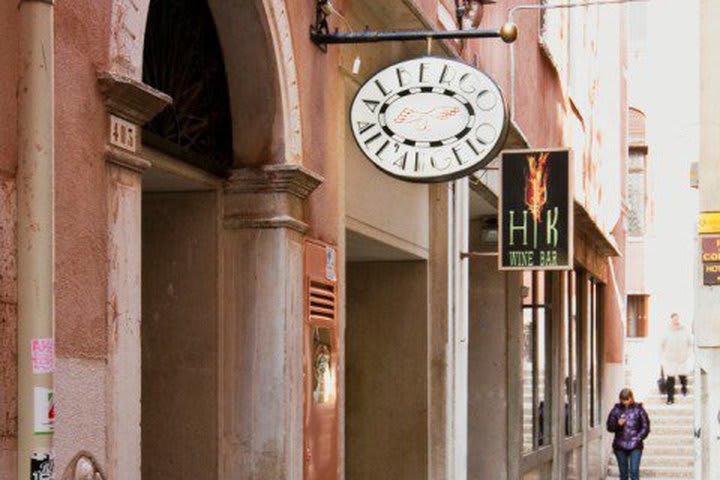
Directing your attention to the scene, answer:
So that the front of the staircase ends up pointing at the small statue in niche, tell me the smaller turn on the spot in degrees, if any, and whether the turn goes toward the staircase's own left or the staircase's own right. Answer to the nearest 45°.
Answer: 0° — it already faces it

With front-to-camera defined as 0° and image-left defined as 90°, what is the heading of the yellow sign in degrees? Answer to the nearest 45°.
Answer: approximately 0°

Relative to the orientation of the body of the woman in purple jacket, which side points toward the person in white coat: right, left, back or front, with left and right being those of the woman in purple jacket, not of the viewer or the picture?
back

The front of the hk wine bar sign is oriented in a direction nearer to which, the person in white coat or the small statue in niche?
the small statue in niche

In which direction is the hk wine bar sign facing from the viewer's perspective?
toward the camera

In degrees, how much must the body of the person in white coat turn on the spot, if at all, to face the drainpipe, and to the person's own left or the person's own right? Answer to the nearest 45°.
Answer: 0° — they already face it

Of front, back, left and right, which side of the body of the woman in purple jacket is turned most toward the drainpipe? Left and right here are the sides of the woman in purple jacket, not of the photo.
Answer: front

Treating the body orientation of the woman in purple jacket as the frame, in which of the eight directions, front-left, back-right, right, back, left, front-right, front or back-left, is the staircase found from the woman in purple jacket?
back

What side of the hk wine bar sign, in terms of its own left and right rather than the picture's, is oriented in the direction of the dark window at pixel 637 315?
back

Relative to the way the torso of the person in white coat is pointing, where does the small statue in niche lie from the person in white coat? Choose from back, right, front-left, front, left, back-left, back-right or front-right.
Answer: front

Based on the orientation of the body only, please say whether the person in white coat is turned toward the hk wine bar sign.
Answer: yes

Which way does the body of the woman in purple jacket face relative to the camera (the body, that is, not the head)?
toward the camera

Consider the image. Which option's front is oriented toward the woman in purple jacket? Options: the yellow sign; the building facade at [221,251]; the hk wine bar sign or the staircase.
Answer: the staircase
